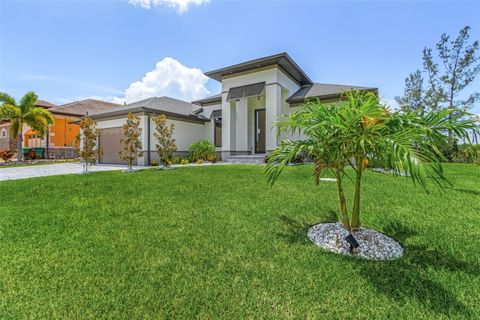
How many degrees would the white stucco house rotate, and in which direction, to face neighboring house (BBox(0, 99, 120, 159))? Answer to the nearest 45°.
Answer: approximately 90° to its right

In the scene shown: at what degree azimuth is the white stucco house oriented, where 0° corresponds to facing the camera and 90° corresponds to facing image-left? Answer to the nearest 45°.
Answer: approximately 45°

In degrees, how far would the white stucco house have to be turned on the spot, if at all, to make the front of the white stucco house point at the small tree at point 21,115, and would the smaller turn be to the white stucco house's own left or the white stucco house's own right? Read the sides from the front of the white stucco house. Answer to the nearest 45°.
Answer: approximately 45° to the white stucco house's own right

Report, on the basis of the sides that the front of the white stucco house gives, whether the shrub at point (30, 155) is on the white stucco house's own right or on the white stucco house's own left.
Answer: on the white stucco house's own right

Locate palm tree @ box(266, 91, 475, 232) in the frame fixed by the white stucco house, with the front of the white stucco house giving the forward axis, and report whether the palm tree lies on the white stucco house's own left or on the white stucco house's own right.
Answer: on the white stucco house's own left

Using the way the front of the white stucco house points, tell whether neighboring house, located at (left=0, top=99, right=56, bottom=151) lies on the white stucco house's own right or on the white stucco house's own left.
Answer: on the white stucco house's own right

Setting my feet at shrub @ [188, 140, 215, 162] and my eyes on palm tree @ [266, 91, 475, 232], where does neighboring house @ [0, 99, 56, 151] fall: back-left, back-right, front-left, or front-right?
back-right

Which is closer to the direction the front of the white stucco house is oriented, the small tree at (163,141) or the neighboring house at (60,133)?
the small tree

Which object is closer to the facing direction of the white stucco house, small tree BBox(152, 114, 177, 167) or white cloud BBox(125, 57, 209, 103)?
the small tree
